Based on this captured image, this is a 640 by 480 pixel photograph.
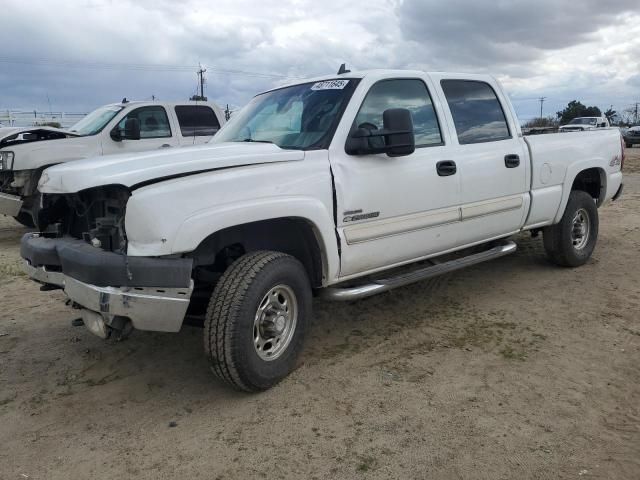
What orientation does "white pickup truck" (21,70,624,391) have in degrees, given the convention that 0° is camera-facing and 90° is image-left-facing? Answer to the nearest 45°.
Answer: approximately 45°

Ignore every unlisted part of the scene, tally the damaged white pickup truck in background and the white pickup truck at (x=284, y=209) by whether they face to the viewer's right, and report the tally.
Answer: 0

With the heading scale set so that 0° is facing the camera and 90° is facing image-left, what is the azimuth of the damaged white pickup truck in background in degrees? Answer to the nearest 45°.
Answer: approximately 45°

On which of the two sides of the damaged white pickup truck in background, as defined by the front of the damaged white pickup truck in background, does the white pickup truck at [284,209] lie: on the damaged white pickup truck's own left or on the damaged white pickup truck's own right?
on the damaged white pickup truck's own left

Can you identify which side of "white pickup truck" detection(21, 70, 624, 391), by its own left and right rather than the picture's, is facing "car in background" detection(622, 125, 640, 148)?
back

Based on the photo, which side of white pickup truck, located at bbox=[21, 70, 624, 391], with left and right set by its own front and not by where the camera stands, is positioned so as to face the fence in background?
right

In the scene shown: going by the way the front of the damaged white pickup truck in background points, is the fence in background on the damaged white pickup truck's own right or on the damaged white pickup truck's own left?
on the damaged white pickup truck's own right

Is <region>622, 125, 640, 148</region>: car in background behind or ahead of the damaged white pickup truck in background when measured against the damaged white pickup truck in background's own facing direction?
behind
